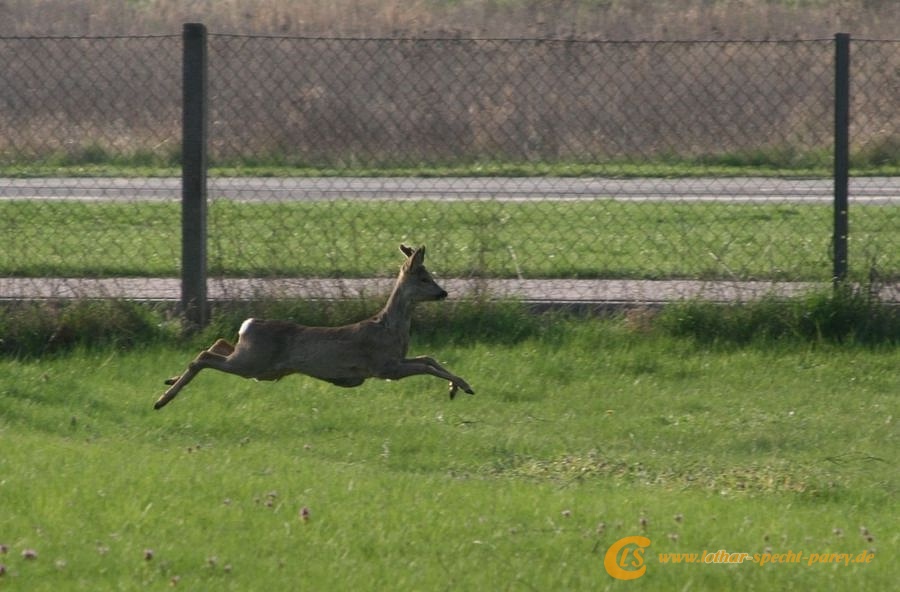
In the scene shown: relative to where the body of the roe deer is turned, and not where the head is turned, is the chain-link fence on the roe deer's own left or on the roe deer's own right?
on the roe deer's own left

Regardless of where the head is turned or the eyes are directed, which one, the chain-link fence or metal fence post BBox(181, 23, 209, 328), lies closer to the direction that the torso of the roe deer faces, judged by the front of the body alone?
the chain-link fence

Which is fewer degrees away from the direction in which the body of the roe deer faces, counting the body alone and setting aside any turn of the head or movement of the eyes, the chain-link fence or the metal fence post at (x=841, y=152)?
the metal fence post

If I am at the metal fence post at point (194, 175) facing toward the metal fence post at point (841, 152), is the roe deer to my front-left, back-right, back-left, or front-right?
front-right

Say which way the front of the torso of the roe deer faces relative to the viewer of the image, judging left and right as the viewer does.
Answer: facing to the right of the viewer

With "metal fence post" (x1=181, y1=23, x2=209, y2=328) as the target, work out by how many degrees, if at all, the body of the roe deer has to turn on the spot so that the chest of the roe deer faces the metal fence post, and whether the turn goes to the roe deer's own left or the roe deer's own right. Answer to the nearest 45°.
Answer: approximately 90° to the roe deer's own left

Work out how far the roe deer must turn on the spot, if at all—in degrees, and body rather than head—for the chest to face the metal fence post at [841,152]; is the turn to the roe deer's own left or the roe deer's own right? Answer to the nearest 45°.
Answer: approximately 45° to the roe deer's own left
